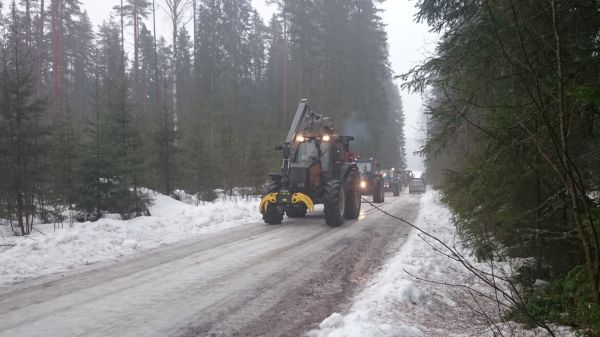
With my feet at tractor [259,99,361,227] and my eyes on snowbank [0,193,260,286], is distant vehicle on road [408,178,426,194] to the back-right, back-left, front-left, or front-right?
back-right

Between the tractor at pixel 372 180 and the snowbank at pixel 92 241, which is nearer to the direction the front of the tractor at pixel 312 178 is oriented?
the snowbank

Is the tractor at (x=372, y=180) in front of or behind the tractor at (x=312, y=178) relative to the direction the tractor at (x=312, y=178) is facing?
behind

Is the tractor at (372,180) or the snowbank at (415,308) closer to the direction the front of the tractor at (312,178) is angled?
the snowbank

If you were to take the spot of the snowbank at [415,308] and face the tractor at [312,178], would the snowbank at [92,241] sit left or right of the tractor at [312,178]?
left

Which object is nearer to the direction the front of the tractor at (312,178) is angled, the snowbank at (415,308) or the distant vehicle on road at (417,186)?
the snowbank

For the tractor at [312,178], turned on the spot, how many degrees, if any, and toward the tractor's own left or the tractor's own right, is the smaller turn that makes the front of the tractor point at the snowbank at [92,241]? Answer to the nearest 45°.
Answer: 0° — it already faces it

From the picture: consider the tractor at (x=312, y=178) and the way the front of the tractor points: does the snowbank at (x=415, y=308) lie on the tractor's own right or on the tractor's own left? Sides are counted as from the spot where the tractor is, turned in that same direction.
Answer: on the tractor's own left

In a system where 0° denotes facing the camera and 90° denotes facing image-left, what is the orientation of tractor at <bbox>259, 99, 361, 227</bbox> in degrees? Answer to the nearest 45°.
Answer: approximately 45°
